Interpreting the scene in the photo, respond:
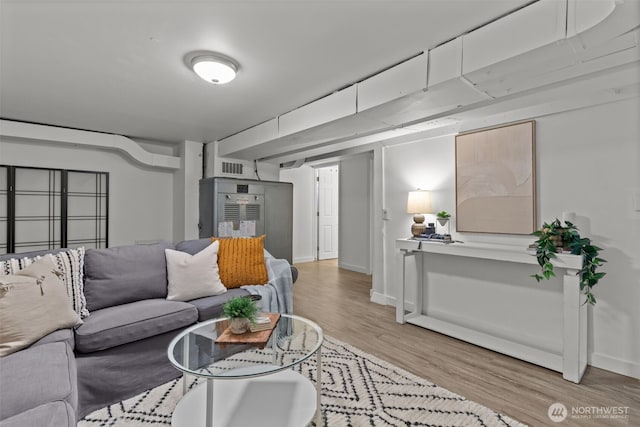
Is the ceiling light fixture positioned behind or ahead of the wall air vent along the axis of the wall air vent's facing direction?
ahead

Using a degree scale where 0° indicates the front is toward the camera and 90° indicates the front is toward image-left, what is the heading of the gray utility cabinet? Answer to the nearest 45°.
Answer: approximately 0°

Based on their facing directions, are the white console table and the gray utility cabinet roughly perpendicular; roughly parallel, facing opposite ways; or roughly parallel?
roughly perpendicular

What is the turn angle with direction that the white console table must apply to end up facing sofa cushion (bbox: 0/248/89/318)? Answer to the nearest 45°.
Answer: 0° — it already faces it

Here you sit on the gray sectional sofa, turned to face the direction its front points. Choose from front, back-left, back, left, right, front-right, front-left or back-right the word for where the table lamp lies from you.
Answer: front-left

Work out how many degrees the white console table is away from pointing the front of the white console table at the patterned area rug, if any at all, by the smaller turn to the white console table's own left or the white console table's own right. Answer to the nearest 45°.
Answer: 0° — it already faces it

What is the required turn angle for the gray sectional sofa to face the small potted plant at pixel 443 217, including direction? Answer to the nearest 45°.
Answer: approximately 45° to its left

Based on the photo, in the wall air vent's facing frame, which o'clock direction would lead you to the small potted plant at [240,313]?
The small potted plant is roughly at 12 o'clock from the wall air vent.

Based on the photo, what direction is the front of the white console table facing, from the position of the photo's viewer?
facing the viewer and to the left of the viewer

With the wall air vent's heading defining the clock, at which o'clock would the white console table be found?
The white console table is roughly at 11 o'clock from the wall air vent.

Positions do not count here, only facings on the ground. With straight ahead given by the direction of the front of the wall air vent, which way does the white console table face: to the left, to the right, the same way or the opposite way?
to the right

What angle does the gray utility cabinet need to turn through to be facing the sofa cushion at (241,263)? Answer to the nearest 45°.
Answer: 0° — it already faces it

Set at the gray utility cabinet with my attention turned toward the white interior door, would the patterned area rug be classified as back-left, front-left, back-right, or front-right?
back-right

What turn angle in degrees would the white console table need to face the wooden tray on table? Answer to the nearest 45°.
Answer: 0° — it already faces it
